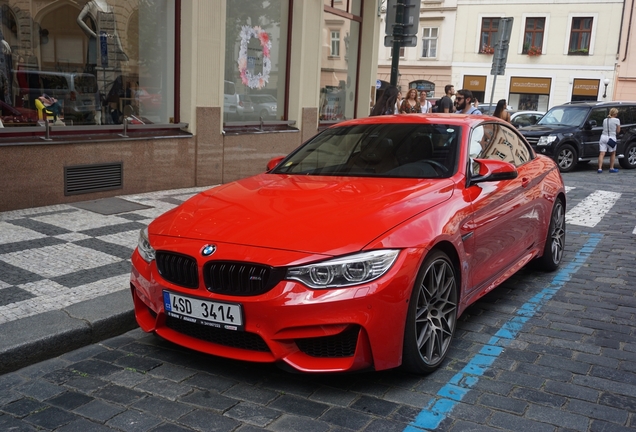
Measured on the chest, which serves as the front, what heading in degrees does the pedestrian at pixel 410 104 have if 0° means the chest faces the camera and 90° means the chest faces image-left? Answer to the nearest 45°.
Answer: approximately 0°

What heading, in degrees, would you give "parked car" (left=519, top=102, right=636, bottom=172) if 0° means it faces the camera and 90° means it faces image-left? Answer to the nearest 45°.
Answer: approximately 45°

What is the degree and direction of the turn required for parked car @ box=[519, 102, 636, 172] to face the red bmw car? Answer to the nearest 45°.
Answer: approximately 45° to its left

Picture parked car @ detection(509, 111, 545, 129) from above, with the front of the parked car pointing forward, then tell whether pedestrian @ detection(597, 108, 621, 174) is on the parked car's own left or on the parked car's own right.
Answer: on the parked car's own left

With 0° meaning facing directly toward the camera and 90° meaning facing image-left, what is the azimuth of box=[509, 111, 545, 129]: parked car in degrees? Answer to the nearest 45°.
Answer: approximately 90°
